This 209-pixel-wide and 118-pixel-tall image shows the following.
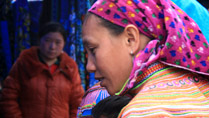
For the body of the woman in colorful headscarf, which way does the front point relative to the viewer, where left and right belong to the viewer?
facing to the left of the viewer

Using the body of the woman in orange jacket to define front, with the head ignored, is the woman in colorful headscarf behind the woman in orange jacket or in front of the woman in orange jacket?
in front

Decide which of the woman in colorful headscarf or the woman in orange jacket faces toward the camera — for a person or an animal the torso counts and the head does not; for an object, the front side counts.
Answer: the woman in orange jacket

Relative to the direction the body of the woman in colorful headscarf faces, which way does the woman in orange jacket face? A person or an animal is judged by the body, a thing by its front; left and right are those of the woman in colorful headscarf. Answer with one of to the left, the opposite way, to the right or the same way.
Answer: to the left

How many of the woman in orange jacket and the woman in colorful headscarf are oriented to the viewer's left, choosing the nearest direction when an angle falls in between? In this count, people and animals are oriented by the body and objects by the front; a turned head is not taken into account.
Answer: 1

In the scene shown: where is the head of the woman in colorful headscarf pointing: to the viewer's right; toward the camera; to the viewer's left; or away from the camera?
to the viewer's left

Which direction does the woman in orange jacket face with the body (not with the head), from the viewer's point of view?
toward the camera

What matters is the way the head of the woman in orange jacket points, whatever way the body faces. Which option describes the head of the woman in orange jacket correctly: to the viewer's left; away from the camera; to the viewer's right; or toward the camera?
toward the camera

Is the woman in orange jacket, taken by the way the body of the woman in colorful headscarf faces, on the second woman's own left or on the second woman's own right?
on the second woman's own right
